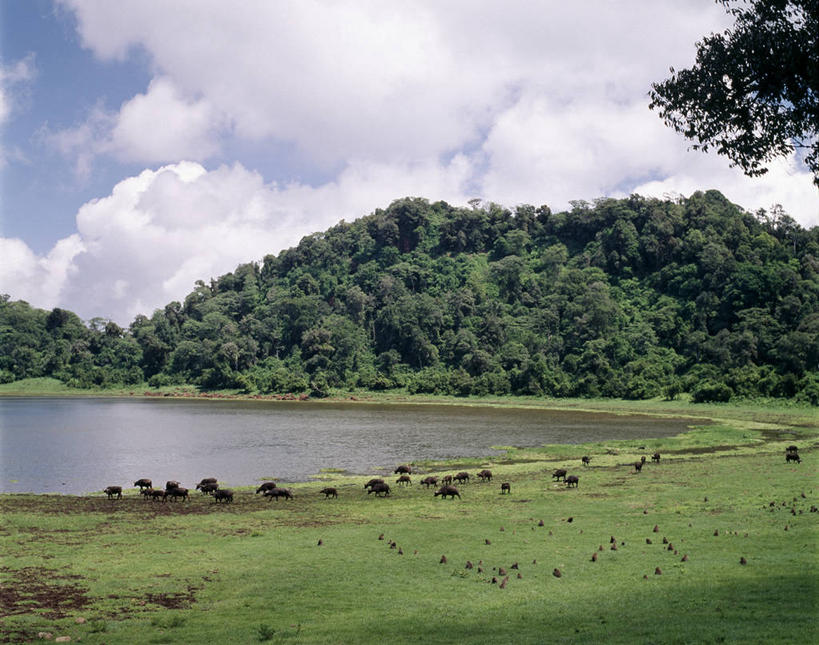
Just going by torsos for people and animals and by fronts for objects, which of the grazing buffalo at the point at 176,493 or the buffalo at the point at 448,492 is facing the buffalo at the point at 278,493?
the buffalo at the point at 448,492

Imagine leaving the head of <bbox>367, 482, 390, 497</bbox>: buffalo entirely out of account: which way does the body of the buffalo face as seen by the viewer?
to the viewer's left

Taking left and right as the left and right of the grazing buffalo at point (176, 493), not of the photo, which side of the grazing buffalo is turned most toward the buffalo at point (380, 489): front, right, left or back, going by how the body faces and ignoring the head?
back

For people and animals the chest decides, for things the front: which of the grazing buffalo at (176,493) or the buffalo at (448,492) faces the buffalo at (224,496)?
the buffalo at (448,492)

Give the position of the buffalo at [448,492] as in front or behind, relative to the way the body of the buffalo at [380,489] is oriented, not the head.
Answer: behind

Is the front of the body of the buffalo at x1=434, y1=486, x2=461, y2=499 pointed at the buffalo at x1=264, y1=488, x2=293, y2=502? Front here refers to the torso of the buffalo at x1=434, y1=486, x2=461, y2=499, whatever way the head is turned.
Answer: yes

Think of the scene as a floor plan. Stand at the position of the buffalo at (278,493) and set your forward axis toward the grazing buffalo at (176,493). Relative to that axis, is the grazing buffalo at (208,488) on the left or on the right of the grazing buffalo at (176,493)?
right

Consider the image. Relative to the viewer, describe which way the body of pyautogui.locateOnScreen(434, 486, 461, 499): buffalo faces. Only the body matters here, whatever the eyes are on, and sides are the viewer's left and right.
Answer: facing to the left of the viewer

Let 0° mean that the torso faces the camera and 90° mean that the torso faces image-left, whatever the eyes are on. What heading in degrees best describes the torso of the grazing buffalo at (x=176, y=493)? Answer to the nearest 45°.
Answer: approximately 90°

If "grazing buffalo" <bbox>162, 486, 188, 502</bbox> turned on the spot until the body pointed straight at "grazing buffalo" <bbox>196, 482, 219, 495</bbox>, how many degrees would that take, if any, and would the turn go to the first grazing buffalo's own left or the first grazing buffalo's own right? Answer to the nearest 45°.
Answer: approximately 135° to the first grazing buffalo's own right

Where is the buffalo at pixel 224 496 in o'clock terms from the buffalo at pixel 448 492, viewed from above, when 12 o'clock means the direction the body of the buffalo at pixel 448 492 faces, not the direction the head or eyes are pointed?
the buffalo at pixel 224 496 is roughly at 12 o'clock from the buffalo at pixel 448 492.
